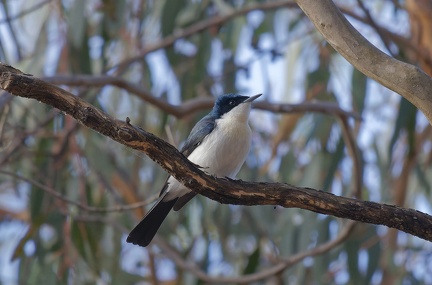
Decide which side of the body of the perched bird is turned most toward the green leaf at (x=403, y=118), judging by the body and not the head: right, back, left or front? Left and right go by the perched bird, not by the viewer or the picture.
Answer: left

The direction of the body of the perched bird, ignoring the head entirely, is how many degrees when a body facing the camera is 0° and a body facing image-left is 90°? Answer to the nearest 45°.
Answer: approximately 315°
